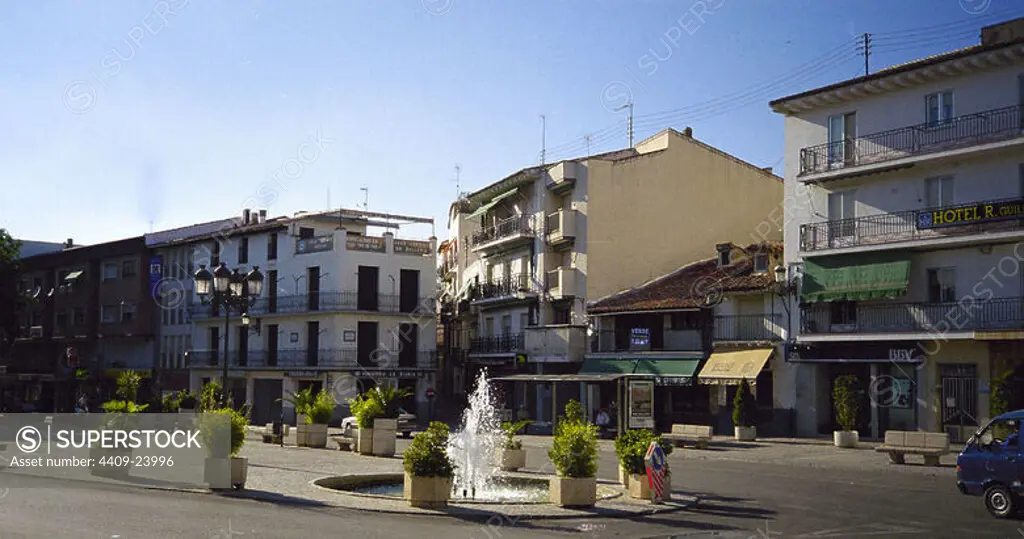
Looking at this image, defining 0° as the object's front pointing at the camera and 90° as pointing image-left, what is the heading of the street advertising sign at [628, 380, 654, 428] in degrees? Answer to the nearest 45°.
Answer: approximately 0°

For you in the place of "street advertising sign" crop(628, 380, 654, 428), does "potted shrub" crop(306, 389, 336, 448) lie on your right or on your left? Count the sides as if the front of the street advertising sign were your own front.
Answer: on your right

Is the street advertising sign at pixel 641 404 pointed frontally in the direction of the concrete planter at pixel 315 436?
no

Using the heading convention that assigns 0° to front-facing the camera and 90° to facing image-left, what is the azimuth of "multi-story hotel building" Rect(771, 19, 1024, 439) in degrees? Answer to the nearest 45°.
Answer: approximately 45°

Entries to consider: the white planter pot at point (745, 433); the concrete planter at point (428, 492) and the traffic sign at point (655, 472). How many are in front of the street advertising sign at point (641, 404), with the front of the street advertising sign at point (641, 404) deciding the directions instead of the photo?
2

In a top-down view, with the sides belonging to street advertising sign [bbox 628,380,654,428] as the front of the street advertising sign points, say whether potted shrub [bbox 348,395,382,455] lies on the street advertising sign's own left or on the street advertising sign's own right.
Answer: on the street advertising sign's own right

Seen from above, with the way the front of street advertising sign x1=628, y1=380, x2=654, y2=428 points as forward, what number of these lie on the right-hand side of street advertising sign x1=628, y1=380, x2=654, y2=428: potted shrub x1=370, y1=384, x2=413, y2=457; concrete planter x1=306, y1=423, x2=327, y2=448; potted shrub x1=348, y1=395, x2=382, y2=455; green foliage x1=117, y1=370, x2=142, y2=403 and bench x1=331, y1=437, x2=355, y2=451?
5

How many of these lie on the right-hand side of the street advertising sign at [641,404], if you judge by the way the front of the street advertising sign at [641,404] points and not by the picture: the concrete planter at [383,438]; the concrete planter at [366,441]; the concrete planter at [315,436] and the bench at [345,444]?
4

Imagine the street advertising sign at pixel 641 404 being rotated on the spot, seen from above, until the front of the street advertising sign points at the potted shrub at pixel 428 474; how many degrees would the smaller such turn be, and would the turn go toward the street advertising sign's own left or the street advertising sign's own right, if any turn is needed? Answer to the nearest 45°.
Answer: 0° — it already faces it

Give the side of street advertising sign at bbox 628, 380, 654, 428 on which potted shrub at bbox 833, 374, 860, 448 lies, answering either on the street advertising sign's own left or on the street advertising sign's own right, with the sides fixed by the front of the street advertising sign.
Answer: on the street advertising sign's own left

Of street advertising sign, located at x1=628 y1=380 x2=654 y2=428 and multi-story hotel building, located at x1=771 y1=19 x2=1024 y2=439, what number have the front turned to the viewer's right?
0

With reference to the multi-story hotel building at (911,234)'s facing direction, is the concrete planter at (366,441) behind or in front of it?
in front

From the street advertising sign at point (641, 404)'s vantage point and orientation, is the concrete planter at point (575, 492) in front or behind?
in front

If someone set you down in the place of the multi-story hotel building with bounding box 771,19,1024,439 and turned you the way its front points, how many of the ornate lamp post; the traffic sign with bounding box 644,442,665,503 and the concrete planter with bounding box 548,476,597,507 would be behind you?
0

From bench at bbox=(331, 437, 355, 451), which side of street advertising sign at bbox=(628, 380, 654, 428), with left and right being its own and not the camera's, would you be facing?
right
